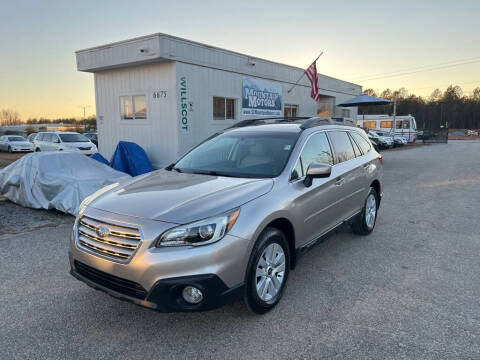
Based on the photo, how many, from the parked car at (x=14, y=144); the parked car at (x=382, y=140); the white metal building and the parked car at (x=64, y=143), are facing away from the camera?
0

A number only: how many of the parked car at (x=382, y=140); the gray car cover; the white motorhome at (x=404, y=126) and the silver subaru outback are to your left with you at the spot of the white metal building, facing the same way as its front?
2

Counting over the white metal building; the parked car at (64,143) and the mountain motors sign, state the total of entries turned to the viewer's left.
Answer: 0

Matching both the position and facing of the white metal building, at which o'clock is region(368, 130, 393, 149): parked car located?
The parked car is roughly at 9 o'clock from the white metal building.

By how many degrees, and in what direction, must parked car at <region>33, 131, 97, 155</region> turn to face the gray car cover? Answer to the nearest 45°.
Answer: approximately 45° to its right

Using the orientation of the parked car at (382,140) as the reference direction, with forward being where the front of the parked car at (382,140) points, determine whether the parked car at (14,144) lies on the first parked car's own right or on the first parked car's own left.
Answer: on the first parked car's own right

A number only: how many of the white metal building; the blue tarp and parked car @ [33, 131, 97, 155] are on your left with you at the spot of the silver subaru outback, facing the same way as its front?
0

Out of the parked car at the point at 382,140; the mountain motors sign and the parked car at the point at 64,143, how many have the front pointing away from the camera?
0

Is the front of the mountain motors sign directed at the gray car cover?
no

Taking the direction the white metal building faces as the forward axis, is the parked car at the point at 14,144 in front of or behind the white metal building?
behind

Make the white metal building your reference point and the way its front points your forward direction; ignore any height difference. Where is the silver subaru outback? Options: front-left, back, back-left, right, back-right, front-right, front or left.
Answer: front-right

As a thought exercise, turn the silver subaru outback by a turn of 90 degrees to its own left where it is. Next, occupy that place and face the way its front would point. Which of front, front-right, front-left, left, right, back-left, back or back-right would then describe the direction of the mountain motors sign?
back-left

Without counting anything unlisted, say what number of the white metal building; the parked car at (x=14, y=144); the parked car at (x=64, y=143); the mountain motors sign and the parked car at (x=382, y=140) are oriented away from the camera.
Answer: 0

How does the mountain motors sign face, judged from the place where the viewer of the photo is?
facing the viewer and to the right of the viewer

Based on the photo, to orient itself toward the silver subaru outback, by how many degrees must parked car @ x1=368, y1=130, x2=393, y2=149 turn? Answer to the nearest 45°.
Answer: approximately 45° to its right

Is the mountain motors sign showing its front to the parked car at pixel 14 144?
no
